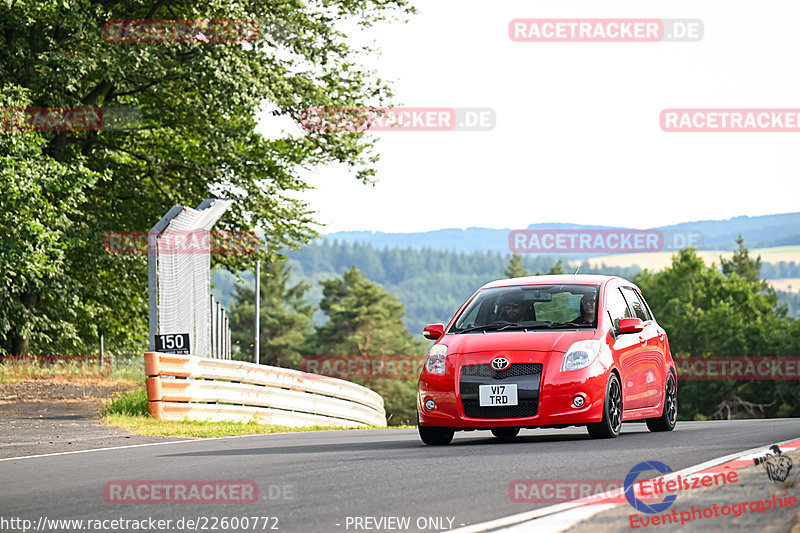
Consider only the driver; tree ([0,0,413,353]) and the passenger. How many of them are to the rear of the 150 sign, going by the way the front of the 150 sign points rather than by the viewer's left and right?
1

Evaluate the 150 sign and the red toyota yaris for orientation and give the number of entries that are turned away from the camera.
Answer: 0

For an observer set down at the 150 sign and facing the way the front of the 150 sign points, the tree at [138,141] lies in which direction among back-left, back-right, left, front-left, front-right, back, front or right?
back

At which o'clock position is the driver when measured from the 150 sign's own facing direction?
The driver is roughly at 11 o'clock from the 150 sign.

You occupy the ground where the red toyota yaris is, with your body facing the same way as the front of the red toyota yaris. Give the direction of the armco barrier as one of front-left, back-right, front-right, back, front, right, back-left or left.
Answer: right

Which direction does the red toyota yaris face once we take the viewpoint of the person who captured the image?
facing the viewer and to the left of the viewer

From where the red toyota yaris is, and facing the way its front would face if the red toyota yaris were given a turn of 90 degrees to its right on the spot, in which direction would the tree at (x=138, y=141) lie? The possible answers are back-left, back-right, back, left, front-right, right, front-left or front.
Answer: front

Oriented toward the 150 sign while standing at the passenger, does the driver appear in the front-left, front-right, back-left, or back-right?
front-left

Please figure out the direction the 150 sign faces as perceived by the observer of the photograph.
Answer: facing the viewer

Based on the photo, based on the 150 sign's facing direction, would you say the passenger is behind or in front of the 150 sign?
in front

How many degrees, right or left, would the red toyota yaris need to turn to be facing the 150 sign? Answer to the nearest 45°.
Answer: approximately 90° to its right
